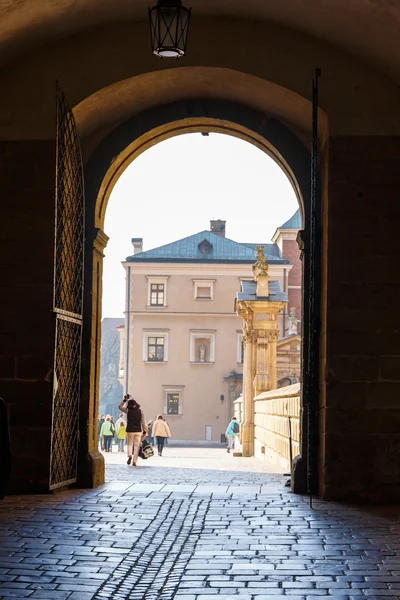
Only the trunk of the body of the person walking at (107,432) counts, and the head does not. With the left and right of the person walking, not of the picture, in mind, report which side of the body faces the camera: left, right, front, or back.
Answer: back

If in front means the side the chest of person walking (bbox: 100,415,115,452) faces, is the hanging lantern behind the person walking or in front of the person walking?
behind

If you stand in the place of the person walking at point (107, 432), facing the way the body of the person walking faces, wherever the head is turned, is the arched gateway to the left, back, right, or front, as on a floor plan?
back
